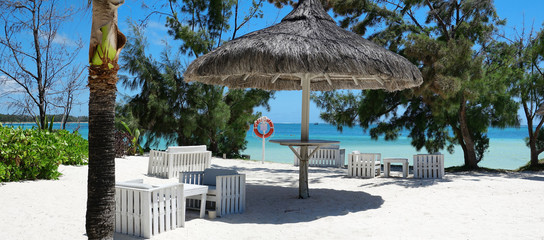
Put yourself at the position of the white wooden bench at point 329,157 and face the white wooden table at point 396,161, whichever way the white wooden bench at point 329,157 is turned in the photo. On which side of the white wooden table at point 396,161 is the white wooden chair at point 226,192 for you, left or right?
right

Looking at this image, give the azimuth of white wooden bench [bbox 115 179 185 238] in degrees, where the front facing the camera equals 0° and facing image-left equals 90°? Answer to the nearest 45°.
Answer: approximately 225°

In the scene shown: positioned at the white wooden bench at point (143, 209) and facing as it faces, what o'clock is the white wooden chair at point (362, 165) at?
The white wooden chair is roughly at 12 o'clock from the white wooden bench.

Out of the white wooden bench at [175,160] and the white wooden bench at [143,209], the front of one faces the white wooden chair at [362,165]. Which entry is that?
the white wooden bench at [143,209]

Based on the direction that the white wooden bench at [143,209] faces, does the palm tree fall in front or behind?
behind
